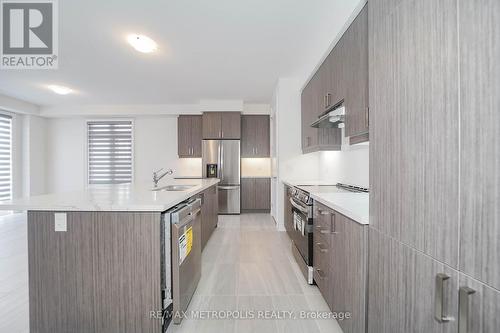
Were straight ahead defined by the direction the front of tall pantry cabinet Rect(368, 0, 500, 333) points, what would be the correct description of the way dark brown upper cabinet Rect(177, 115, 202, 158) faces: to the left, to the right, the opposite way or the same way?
to the left

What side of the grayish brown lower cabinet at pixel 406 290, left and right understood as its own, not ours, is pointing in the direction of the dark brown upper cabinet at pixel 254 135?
right

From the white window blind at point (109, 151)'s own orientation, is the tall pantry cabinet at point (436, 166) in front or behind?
in front

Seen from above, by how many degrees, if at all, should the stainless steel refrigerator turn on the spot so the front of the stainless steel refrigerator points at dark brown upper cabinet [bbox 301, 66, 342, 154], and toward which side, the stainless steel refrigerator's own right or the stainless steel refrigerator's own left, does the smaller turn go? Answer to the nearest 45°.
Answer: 0° — it already faces it

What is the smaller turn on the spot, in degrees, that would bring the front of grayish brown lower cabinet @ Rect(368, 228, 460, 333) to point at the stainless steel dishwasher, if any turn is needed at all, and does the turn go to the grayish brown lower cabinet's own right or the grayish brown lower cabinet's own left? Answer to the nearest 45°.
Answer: approximately 45° to the grayish brown lower cabinet's own right

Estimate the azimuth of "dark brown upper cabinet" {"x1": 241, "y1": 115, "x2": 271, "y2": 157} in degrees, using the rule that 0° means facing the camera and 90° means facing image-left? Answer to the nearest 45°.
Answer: approximately 0°

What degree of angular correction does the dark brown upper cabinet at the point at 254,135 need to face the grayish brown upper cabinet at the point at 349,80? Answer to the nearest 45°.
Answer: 0° — it already faces it

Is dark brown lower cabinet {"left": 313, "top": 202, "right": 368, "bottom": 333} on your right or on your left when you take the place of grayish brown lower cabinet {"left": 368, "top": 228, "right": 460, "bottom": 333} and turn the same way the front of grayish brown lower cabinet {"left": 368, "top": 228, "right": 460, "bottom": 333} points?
on your right

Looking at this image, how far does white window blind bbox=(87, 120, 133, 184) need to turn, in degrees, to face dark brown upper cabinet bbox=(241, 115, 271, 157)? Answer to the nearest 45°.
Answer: approximately 45° to its left

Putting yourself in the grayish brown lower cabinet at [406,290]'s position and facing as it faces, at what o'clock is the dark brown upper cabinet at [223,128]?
The dark brown upper cabinet is roughly at 3 o'clock from the grayish brown lower cabinet.

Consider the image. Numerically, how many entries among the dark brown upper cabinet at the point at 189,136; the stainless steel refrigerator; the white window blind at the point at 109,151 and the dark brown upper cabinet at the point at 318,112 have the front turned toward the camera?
3

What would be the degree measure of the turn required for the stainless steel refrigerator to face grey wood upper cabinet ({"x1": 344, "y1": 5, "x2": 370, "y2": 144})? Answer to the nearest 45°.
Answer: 0° — it already faces it

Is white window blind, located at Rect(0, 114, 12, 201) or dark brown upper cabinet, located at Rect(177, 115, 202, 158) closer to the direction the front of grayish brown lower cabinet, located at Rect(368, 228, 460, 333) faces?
the white window blind

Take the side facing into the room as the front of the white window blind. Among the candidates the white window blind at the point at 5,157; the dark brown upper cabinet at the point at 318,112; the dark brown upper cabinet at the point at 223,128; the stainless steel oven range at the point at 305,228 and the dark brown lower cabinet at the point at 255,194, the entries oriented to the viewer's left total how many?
2

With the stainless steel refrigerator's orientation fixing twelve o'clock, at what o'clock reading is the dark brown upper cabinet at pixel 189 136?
The dark brown upper cabinet is roughly at 4 o'clock from the stainless steel refrigerator.

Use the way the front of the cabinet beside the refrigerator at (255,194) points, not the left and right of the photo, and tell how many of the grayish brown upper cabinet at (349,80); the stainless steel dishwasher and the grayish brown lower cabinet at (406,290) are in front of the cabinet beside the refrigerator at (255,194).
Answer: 3

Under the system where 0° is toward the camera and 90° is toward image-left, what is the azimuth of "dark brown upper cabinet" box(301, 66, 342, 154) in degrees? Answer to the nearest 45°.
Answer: approximately 90°
